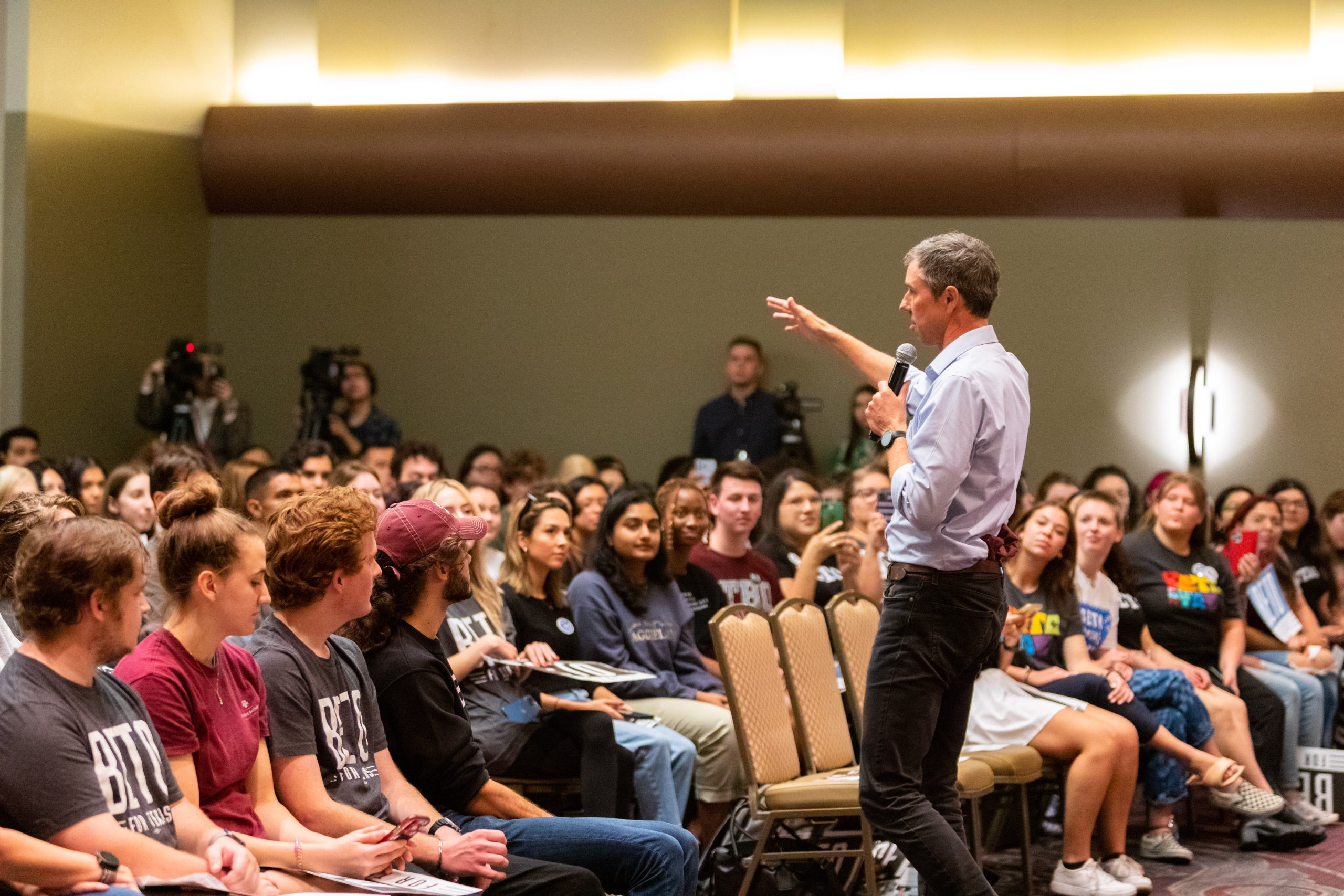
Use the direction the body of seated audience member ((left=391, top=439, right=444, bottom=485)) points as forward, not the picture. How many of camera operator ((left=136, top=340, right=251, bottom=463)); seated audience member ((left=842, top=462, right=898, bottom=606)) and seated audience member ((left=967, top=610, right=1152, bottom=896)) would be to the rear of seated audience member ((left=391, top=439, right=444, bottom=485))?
1

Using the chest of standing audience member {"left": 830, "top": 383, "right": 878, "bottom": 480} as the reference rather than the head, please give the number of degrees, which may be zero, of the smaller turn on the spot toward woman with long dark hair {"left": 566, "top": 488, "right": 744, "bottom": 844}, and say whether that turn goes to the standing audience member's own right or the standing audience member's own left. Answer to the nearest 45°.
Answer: approximately 45° to the standing audience member's own right

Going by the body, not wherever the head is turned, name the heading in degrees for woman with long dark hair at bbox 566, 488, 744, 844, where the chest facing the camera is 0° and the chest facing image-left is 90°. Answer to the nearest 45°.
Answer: approximately 315°

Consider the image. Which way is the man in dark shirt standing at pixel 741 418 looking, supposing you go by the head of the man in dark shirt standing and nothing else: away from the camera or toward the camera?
toward the camera

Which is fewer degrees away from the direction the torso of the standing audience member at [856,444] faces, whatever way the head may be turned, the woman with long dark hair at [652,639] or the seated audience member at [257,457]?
the woman with long dark hair

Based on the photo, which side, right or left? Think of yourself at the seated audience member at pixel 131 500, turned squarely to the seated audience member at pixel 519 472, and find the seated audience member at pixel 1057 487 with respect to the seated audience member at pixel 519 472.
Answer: right

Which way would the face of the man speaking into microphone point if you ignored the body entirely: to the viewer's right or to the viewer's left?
to the viewer's left

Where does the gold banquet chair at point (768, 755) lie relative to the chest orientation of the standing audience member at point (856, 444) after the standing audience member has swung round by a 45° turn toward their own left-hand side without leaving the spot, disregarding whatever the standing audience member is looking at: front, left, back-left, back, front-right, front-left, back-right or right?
right

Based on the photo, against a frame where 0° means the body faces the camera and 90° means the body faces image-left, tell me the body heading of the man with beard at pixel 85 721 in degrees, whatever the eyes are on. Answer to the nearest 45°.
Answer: approximately 315°

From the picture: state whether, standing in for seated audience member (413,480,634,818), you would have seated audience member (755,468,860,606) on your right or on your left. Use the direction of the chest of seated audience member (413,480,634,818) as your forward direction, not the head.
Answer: on your left

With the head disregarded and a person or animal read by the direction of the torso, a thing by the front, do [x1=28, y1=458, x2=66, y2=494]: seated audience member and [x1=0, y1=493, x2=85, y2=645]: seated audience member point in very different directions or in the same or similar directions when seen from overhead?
same or similar directions

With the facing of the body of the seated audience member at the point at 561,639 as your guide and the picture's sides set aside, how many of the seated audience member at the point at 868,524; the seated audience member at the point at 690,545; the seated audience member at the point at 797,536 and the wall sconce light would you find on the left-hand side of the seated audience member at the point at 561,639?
4

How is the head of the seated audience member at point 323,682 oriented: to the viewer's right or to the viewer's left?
to the viewer's right

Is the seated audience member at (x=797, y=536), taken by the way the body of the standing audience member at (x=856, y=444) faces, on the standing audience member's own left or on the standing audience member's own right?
on the standing audience member's own right
